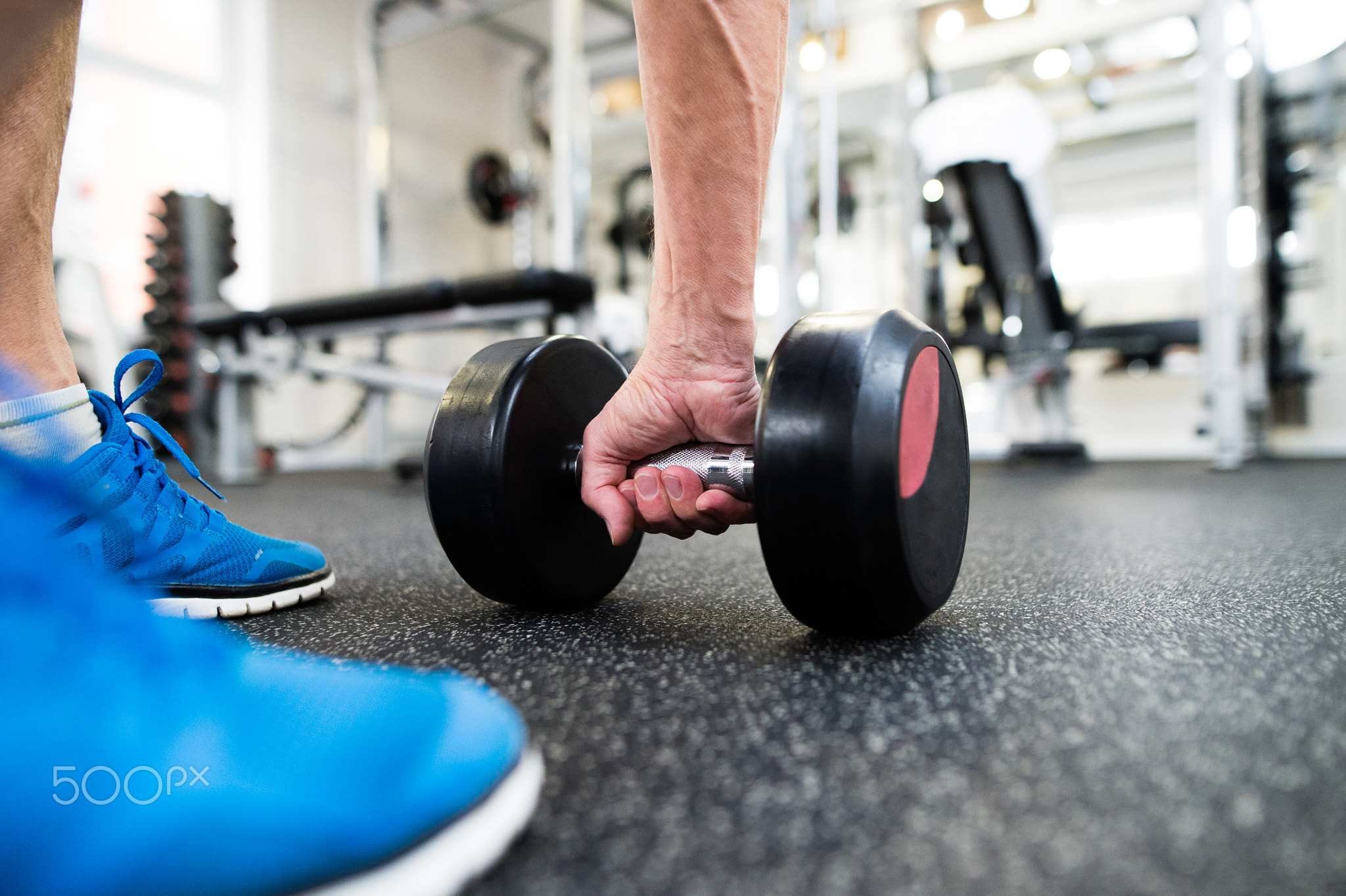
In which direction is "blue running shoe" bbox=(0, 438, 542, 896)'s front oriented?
to the viewer's right

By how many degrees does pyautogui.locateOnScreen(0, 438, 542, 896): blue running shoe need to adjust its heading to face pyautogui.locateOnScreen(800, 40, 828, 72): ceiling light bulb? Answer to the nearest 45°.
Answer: approximately 45° to its left

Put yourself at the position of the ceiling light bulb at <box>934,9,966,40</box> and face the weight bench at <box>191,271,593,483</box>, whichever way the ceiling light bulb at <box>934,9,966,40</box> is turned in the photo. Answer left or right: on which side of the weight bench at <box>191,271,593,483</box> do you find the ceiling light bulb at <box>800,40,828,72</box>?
right

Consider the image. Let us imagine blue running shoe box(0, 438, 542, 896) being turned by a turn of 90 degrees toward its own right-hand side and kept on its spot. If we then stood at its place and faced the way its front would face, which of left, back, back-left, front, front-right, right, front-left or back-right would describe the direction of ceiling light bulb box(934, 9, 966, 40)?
back-left

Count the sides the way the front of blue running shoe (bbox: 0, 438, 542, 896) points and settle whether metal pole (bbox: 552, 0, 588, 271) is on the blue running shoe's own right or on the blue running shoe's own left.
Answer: on the blue running shoe's own left

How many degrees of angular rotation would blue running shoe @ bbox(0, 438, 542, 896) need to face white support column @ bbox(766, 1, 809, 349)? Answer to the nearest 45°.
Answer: approximately 45° to its left

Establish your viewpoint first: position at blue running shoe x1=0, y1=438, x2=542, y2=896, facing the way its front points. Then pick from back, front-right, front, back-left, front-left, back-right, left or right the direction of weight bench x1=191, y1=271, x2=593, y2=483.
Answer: left

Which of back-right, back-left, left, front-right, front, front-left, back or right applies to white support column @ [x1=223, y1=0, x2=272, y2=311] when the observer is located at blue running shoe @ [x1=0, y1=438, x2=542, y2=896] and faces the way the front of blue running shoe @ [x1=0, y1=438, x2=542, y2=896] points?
left

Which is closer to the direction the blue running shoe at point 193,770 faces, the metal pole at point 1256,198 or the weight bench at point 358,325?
the metal pole

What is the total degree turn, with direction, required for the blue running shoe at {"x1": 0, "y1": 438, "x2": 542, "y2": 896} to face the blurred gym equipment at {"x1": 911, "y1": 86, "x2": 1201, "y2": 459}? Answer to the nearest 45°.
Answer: approximately 45° to its left

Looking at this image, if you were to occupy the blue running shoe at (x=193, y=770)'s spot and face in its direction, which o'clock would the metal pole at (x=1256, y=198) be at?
The metal pole is roughly at 11 o'clock from the blue running shoe.

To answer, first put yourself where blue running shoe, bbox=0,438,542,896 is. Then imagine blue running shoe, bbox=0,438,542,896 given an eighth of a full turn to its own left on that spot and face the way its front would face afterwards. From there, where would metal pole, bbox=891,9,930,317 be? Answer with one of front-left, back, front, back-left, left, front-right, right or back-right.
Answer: front

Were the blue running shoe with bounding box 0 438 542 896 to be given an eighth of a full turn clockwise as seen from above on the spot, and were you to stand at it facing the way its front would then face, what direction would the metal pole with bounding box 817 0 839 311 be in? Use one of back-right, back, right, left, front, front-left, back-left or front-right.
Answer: left

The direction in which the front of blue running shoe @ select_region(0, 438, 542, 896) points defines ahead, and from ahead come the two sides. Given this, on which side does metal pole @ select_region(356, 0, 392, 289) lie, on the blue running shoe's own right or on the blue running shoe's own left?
on the blue running shoe's own left
